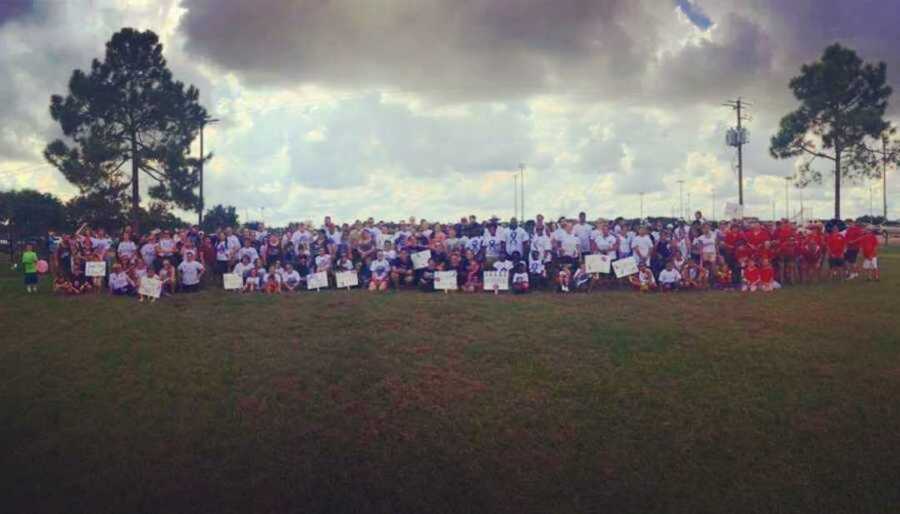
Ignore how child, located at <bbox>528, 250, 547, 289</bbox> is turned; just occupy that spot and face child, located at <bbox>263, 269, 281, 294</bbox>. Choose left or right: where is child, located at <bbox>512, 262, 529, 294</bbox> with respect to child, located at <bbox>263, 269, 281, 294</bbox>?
left

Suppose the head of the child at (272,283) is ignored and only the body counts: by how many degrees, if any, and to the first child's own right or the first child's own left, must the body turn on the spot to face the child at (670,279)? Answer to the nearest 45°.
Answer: approximately 90° to the first child's own left

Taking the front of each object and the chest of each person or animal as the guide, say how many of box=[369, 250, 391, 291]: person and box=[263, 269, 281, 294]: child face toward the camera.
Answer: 2

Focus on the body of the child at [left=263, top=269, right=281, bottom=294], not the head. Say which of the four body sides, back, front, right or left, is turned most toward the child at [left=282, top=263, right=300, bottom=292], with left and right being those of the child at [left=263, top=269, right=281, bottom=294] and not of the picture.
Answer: left

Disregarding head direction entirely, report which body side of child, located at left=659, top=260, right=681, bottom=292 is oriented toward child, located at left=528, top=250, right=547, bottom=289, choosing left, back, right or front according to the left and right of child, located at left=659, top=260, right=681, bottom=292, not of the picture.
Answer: right

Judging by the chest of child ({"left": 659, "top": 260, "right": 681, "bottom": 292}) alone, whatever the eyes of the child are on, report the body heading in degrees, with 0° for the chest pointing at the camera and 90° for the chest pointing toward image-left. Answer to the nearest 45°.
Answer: approximately 0°
